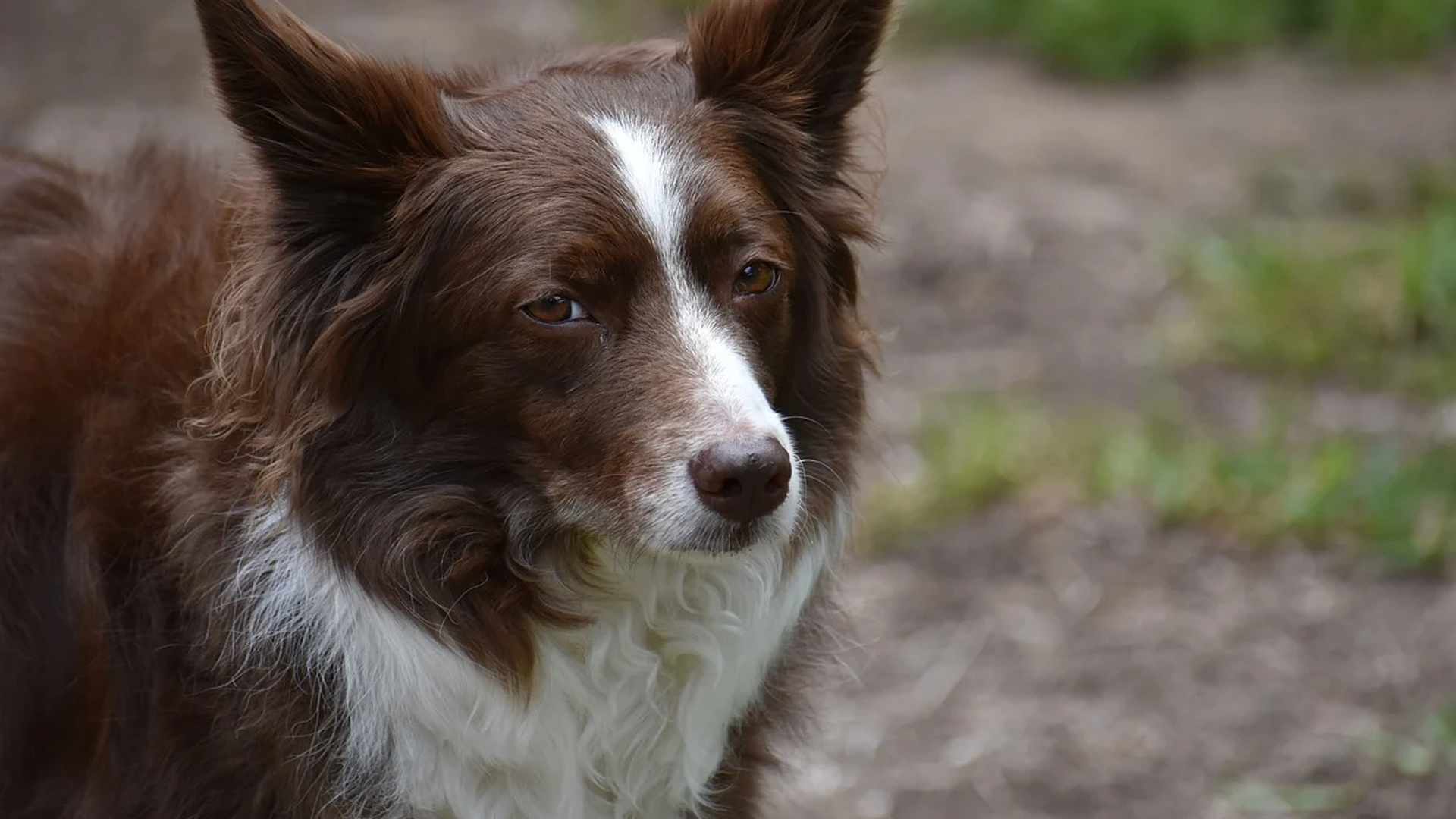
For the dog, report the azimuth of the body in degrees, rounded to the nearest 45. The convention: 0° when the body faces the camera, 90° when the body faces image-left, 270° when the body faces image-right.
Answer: approximately 315°
